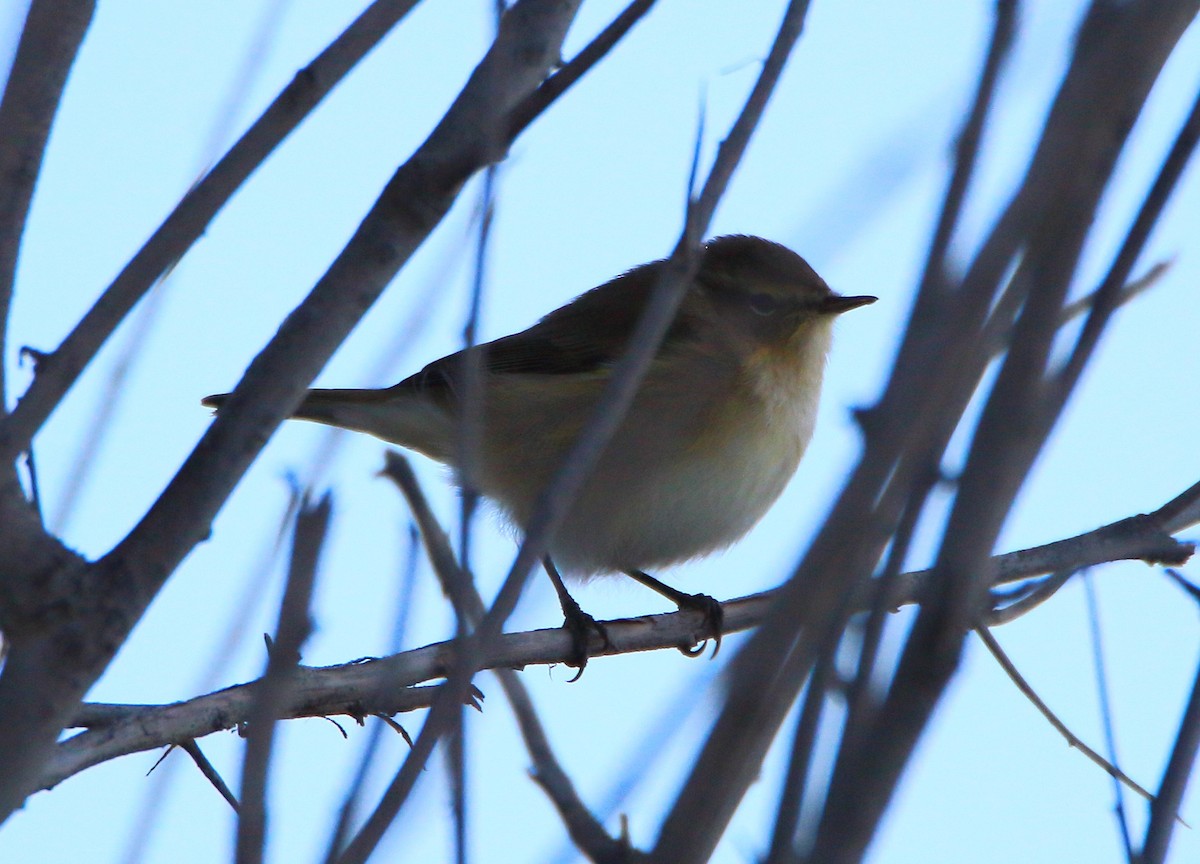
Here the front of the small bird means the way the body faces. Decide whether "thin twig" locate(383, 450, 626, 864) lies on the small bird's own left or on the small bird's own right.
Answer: on the small bird's own right

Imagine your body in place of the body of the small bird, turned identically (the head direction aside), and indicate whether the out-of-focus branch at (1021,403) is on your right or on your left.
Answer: on your right

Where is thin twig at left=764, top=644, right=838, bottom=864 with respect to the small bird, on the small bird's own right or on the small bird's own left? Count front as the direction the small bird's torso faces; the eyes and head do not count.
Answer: on the small bird's own right

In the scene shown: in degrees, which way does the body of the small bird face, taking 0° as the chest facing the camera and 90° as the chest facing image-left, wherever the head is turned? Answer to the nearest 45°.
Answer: approximately 270°
